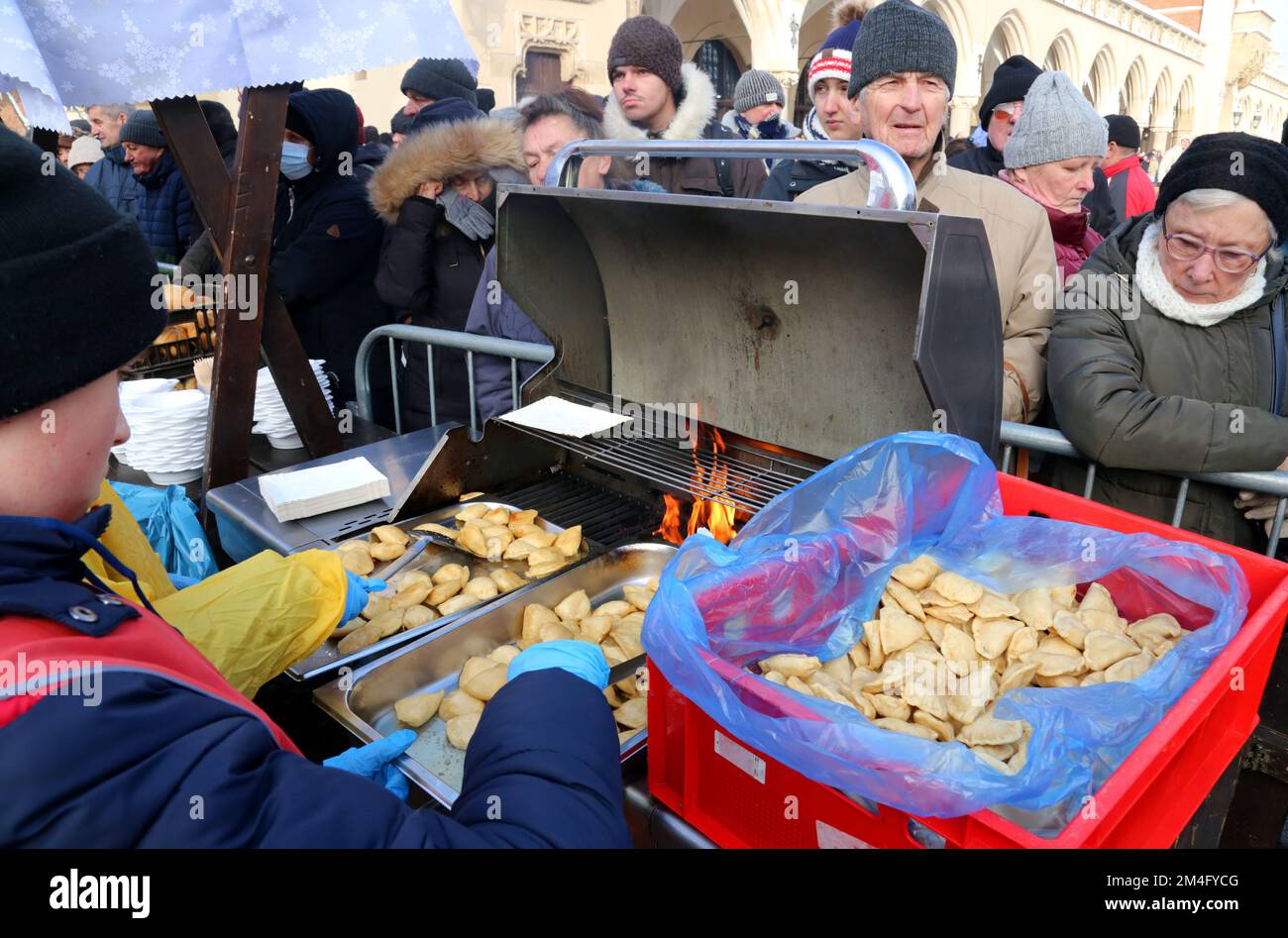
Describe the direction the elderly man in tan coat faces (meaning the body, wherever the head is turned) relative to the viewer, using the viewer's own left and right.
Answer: facing the viewer

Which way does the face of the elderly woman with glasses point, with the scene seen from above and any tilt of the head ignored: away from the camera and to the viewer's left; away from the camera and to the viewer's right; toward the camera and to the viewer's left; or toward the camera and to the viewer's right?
toward the camera and to the viewer's left

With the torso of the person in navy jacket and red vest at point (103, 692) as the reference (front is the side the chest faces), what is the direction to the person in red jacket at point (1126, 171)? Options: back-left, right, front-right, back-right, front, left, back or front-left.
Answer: front

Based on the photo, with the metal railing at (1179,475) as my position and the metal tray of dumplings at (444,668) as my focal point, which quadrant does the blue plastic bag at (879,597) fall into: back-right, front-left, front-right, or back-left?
front-left

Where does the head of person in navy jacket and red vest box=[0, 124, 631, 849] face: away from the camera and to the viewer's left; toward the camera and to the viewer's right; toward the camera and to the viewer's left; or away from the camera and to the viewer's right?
away from the camera and to the viewer's right

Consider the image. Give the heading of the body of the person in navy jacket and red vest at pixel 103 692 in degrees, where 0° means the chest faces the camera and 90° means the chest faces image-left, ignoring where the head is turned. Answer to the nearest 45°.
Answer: approximately 225°

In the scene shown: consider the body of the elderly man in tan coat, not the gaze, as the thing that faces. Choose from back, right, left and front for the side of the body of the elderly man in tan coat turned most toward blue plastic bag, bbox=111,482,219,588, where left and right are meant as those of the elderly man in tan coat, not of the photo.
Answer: right

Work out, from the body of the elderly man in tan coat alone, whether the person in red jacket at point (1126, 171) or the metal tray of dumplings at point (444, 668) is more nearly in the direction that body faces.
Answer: the metal tray of dumplings

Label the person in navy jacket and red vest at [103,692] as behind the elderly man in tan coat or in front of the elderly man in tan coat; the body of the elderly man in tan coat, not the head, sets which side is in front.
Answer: in front

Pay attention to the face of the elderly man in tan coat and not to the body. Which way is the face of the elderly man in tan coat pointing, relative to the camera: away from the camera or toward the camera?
toward the camera

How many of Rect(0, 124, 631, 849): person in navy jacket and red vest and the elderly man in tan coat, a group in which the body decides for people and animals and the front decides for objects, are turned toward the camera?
1

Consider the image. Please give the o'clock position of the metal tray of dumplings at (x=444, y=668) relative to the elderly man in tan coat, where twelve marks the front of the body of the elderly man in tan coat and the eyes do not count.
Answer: The metal tray of dumplings is roughly at 1 o'clock from the elderly man in tan coat.

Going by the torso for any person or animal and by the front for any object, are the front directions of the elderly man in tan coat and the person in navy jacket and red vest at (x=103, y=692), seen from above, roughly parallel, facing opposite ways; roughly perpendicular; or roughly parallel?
roughly parallel, facing opposite ways
